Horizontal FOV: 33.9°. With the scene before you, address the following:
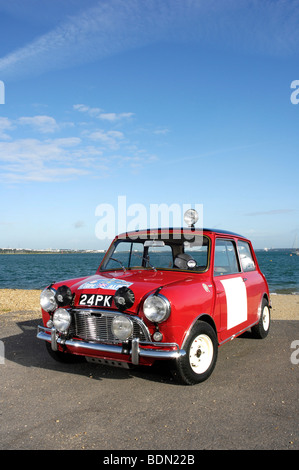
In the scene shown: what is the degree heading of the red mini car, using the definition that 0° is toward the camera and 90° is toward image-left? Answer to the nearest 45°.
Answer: approximately 45°
